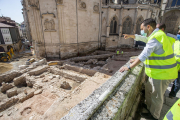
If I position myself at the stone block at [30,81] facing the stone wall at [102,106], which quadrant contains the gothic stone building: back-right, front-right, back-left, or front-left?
back-left

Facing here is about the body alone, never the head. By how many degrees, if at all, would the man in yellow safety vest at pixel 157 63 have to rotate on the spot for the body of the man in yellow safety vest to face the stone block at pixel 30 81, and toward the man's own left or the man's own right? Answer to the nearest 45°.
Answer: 0° — they already face it

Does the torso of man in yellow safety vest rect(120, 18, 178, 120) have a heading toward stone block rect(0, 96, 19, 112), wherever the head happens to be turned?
yes

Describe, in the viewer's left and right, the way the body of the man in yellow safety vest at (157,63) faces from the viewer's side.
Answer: facing to the left of the viewer

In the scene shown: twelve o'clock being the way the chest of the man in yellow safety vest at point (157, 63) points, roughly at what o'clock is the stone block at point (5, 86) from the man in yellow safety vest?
The stone block is roughly at 12 o'clock from the man in yellow safety vest.

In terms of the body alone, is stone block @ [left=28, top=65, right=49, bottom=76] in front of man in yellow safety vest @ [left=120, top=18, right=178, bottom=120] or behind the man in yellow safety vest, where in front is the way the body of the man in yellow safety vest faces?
in front

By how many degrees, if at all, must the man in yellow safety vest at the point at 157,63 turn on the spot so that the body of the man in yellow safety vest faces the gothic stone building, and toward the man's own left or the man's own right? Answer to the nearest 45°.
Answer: approximately 45° to the man's own right

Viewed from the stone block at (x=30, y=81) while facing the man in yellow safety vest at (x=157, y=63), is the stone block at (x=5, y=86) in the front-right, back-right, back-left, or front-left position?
back-right

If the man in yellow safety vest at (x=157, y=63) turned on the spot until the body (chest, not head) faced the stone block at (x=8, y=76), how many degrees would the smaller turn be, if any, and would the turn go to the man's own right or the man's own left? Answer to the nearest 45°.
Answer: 0° — they already face it

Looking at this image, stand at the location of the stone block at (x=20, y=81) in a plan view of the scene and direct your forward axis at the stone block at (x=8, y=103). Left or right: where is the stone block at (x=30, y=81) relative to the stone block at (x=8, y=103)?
left
